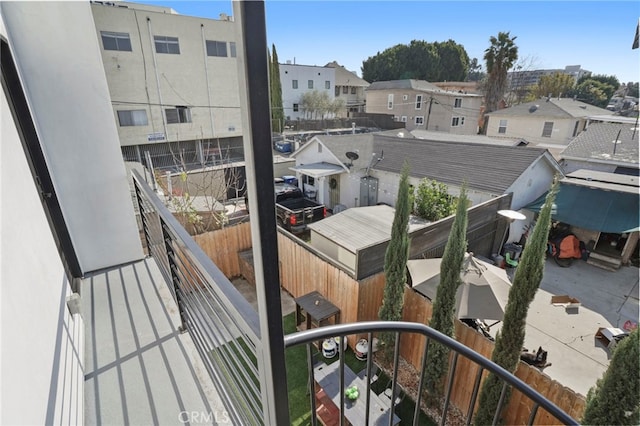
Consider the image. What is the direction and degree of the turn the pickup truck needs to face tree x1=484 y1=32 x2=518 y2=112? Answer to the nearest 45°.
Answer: approximately 90° to its right

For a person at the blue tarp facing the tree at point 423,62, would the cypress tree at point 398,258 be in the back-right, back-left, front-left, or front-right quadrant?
back-left

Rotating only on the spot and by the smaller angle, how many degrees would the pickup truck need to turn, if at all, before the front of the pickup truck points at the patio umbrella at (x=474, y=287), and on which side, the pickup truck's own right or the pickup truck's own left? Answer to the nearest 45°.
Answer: approximately 180°

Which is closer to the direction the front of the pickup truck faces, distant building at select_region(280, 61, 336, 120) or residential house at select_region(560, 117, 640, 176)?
the distant building

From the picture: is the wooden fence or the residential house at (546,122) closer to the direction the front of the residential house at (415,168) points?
the wooden fence

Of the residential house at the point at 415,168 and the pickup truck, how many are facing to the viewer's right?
0

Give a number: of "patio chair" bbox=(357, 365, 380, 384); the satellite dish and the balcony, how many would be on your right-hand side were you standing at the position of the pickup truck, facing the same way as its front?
1

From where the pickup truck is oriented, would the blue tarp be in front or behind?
behind

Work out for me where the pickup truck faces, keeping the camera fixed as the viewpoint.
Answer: facing away from the viewer and to the left of the viewer

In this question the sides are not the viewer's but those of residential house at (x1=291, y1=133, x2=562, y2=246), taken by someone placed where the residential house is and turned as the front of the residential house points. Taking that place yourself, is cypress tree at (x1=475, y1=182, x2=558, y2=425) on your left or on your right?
on your left

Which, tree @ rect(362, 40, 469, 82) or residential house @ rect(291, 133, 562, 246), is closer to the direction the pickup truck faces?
the tree

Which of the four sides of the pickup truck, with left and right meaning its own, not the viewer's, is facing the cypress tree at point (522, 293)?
back

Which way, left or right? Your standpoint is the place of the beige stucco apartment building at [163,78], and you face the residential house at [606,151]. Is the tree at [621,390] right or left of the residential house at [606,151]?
right

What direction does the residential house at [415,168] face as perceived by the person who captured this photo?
facing the viewer and to the left of the viewer

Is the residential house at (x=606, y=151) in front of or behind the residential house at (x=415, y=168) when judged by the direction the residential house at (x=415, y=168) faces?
behind

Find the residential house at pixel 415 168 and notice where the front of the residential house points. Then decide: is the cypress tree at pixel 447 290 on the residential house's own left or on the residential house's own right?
on the residential house's own left

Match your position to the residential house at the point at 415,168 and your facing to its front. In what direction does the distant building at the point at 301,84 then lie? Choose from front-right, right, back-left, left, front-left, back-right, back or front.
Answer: right

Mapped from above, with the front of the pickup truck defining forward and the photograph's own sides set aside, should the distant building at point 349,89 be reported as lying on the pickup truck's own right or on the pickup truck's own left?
on the pickup truck's own right

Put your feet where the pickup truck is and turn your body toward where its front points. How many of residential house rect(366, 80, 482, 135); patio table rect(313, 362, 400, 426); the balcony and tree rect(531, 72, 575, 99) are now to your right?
2

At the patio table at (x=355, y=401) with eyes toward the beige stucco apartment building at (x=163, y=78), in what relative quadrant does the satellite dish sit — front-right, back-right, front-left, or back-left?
front-right

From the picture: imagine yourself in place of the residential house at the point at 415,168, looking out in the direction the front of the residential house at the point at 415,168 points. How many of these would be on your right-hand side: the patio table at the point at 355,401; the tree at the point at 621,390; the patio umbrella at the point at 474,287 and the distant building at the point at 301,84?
1
